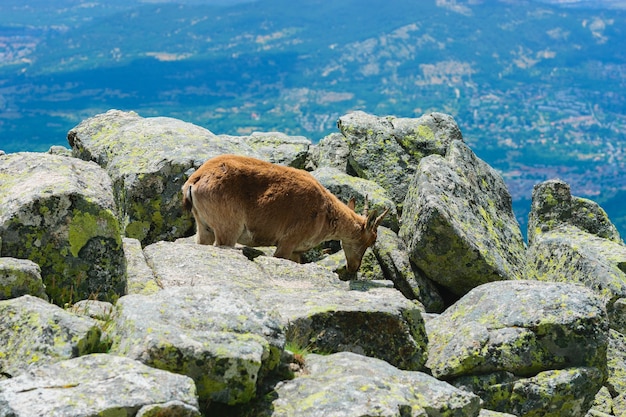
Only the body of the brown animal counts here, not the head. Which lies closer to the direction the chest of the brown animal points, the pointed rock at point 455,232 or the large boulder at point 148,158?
the pointed rock

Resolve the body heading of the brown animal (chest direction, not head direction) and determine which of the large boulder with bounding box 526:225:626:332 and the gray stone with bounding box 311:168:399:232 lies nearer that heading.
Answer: the large boulder

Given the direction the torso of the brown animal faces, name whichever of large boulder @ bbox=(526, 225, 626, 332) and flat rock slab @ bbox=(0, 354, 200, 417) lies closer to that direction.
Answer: the large boulder

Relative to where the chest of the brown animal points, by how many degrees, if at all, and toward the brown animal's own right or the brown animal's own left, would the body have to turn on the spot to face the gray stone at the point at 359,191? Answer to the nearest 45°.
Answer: approximately 45° to the brown animal's own left

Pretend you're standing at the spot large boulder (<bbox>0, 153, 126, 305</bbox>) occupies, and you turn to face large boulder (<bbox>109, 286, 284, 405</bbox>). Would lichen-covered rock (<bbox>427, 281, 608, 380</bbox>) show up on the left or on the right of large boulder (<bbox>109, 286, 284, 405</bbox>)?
left

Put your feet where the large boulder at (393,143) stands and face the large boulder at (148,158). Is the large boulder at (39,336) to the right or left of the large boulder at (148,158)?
left

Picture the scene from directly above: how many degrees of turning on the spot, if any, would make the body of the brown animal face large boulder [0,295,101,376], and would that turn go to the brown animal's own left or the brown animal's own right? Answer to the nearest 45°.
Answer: approximately 90° to the brown animal's own right

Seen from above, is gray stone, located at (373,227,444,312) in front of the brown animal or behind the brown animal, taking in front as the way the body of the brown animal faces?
in front

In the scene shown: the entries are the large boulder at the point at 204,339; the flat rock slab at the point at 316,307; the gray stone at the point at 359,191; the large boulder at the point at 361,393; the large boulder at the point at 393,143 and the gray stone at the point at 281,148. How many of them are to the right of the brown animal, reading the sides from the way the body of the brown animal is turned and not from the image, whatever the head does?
3

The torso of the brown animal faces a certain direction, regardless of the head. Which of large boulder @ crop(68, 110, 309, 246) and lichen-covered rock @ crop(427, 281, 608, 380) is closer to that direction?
the lichen-covered rock

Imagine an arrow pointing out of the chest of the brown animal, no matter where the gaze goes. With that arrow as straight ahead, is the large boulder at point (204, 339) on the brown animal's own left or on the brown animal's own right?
on the brown animal's own right

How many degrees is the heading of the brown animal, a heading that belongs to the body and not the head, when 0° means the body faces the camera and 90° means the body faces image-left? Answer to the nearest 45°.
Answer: approximately 270°

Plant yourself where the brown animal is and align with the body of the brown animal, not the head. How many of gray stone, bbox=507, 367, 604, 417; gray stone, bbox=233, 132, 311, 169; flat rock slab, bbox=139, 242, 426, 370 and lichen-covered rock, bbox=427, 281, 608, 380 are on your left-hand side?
1

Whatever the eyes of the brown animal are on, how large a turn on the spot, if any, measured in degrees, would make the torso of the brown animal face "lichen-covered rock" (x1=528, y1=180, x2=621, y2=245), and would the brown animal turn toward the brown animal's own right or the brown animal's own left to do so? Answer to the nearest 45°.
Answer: approximately 45° to the brown animal's own left

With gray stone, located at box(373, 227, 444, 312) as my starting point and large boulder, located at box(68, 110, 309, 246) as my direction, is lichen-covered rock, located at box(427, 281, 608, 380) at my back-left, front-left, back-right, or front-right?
back-left

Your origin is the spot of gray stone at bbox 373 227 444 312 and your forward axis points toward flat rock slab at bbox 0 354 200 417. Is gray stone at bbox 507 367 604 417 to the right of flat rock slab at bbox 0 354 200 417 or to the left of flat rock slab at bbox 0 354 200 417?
left

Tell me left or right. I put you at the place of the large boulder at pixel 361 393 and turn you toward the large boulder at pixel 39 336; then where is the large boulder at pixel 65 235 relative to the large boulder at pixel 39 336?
right

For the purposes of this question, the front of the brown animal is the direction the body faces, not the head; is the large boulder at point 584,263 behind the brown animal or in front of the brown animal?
in front
